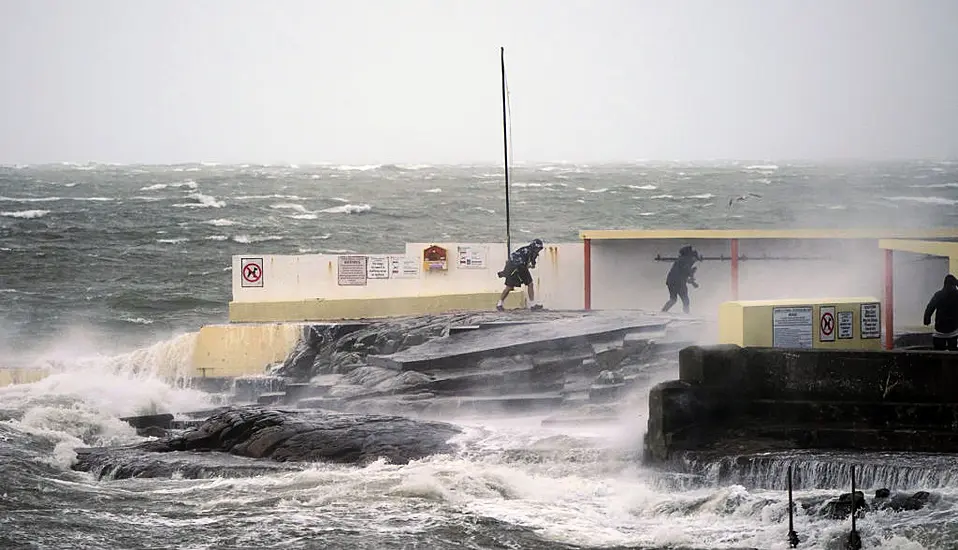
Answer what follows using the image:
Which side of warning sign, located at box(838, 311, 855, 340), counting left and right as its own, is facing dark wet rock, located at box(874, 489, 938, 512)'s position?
front

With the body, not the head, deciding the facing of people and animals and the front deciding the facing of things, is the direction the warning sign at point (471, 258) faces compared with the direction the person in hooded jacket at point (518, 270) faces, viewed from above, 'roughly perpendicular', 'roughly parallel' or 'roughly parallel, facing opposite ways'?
roughly perpendicular

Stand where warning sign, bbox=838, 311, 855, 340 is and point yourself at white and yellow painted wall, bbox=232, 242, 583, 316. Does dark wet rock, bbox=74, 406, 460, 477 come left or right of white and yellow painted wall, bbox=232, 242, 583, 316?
left

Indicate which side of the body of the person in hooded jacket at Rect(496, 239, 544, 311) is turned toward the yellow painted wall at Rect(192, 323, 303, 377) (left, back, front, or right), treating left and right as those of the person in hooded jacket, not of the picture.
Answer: back

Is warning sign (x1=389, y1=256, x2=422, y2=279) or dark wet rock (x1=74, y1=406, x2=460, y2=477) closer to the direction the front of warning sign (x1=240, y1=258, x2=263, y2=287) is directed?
the dark wet rock

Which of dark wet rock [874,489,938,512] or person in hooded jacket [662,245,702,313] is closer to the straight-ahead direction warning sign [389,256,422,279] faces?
the dark wet rock

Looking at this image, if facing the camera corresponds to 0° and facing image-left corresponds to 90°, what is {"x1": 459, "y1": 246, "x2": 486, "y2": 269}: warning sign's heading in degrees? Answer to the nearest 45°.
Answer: approximately 0°

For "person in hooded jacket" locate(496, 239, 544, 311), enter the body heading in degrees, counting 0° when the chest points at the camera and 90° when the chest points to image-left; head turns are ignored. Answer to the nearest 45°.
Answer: approximately 270°

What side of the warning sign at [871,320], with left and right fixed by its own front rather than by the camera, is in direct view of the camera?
front

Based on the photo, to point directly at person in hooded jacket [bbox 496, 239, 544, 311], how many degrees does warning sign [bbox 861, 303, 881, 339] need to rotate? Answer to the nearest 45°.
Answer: approximately 135° to its right

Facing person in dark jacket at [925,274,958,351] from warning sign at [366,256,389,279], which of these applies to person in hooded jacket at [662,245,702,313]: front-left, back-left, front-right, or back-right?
front-left

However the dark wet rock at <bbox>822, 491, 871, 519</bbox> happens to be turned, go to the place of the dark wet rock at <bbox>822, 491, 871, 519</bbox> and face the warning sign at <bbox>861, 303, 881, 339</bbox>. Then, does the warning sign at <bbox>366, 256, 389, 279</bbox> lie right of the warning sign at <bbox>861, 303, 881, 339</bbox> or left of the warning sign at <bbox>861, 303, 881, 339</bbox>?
left

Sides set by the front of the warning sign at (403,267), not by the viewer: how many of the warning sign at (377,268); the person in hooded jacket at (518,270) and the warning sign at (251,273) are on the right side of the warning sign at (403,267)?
2

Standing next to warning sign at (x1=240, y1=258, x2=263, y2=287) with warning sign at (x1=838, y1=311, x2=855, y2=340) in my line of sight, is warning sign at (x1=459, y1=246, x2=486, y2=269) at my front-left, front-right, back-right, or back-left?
front-left

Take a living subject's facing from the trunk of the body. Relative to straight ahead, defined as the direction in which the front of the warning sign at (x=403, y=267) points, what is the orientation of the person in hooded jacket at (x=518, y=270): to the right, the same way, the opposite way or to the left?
to the left

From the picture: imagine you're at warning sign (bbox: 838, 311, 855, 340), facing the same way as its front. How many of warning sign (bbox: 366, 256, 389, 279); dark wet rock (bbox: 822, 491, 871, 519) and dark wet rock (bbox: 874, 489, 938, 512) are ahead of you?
2

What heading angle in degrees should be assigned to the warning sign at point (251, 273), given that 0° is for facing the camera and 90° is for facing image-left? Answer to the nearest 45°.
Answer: approximately 0°
